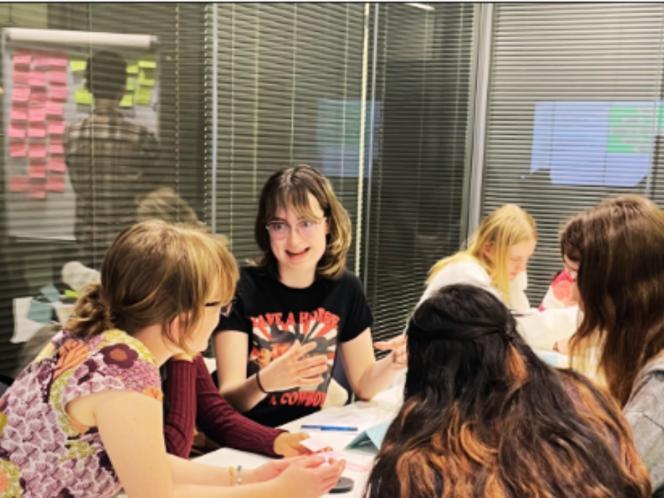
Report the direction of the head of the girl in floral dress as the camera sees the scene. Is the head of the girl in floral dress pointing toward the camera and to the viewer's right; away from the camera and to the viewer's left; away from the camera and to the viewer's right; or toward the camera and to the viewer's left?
away from the camera and to the viewer's right

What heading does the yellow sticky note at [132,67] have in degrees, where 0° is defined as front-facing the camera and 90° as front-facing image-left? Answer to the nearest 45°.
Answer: approximately 0°

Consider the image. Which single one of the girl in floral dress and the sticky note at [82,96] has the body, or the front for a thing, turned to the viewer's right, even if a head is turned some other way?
the girl in floral dress

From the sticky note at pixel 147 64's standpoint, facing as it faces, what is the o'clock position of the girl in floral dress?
The girl in floral dress is roughly at 12 o'clock from the sticky note.

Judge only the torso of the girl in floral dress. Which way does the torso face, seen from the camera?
to the viewer's right

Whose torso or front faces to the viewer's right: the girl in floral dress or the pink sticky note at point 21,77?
the girl in floral dress

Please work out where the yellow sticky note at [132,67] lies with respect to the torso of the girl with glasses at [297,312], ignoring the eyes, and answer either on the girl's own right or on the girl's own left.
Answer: on the girl's own right

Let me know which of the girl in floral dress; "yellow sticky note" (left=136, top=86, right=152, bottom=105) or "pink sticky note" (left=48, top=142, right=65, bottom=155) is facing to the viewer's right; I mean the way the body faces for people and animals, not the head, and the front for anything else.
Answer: the girl in floral dress
